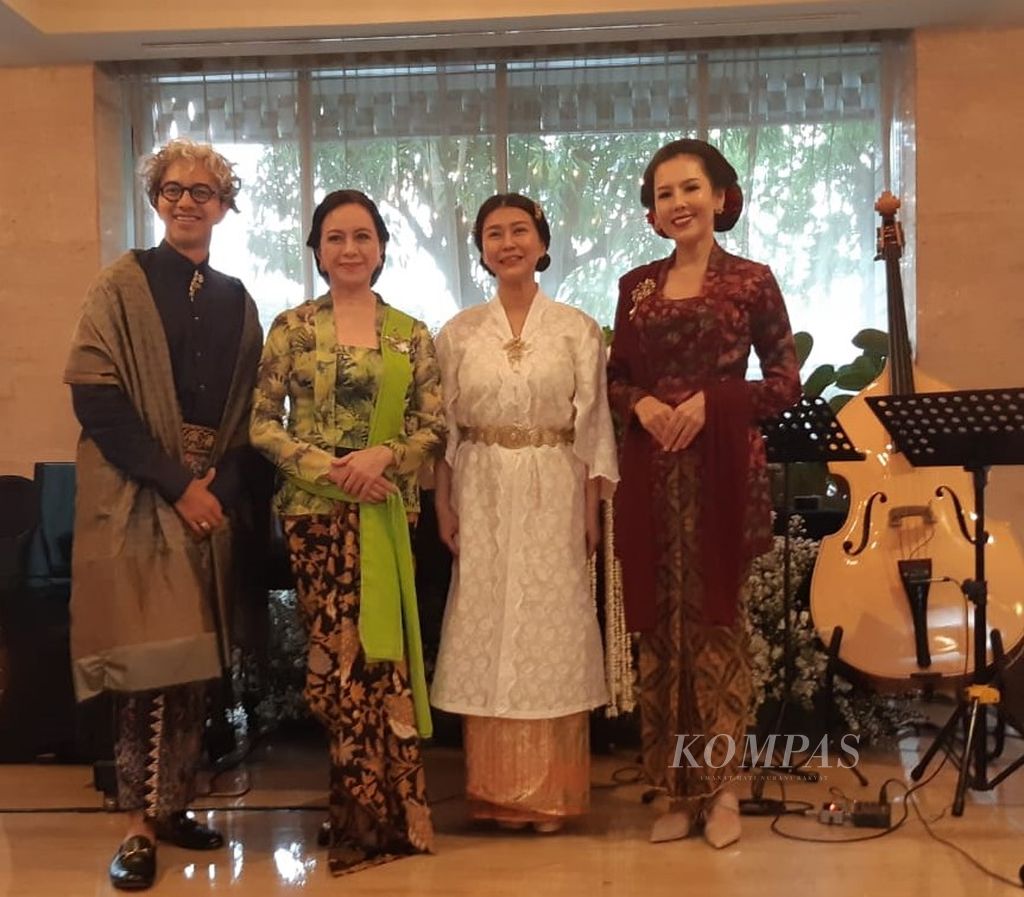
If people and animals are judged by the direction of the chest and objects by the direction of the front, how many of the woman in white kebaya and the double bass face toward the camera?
2

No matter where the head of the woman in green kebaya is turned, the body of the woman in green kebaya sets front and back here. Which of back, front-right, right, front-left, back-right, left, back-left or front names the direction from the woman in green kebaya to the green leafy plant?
back-left

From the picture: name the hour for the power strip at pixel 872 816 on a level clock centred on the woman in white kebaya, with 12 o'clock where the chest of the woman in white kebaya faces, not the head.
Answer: The power strip is roughly at 9 o'clock from the woman in white kebaya.

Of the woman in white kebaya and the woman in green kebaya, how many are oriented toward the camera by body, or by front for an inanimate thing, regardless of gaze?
2

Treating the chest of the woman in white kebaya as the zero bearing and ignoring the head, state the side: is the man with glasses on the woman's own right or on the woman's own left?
on the woman's own right

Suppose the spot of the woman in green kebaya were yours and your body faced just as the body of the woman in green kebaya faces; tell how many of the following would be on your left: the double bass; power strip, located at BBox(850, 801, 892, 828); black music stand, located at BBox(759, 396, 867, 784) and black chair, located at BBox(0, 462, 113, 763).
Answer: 3

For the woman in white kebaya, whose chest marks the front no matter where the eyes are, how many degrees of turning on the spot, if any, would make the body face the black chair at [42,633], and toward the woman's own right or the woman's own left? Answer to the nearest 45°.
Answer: approximately 135° to the woman's own right

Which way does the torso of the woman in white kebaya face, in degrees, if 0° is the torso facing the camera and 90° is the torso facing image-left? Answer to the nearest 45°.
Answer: approximately 0°
